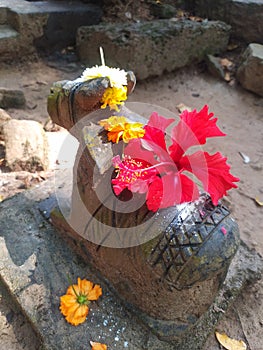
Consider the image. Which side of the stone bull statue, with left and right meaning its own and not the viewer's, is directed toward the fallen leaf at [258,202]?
right

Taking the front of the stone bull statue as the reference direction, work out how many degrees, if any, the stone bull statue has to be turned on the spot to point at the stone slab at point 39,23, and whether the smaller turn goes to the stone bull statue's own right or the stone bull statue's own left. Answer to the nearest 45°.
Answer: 0° — it already faces it

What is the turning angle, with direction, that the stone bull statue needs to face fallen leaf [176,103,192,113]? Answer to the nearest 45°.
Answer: approximately 45° to its right

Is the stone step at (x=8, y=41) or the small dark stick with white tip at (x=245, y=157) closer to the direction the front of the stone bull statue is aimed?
the stone step

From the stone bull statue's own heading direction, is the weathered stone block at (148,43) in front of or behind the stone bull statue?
in front

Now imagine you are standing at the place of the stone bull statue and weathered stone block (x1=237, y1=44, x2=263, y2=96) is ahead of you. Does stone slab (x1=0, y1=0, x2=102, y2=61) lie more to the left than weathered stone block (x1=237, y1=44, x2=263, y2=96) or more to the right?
left

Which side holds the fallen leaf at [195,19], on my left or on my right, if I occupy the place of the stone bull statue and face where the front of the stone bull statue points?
on my right

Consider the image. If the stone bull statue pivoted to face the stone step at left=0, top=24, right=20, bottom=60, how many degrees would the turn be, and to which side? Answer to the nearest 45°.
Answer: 0° — it already faces it

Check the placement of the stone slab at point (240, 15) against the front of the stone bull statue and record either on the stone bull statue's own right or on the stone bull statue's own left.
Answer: on the stone bull statue's own right

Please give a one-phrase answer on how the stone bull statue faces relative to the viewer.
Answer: facing away from the viewer and to the left of the viewer

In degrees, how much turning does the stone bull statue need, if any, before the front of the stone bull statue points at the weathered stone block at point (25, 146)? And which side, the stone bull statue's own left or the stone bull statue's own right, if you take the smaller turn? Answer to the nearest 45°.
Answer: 0° — it already faces it
